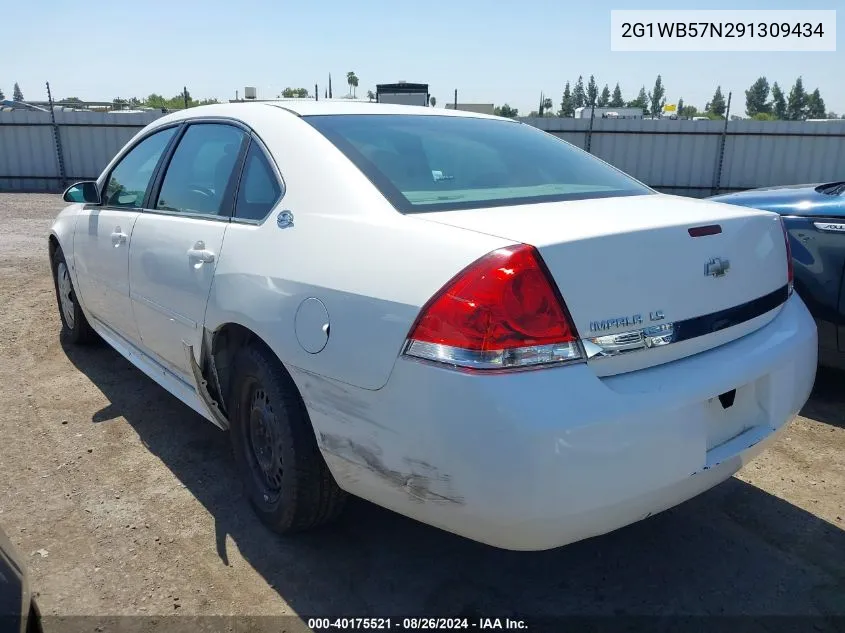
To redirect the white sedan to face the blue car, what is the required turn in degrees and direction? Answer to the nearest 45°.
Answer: approximately 90° to its right

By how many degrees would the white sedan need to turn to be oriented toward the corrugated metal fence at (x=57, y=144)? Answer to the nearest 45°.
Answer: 0° — it already faces it

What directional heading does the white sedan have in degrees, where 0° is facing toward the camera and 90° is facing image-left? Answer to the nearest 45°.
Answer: approximately 135°

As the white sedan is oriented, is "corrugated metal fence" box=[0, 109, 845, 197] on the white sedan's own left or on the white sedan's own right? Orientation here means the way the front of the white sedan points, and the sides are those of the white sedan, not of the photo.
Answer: on the white sedan's own right
